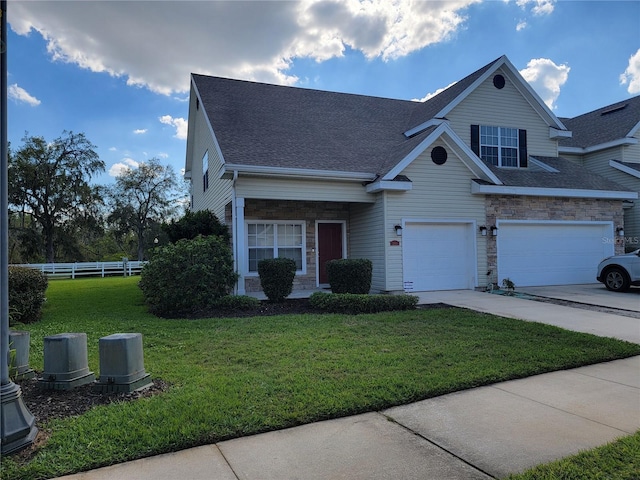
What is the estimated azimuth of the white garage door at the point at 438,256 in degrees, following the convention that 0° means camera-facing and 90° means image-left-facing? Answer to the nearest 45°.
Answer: approximately 0°

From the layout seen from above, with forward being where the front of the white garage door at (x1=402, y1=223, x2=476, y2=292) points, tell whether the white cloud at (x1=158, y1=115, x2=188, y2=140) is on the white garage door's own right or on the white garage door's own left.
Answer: on the white garage door's own right

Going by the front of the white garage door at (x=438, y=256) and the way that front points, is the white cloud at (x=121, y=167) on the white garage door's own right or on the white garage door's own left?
on the white garage door's own right

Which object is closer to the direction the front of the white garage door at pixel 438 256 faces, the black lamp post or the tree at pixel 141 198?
the black lamp post

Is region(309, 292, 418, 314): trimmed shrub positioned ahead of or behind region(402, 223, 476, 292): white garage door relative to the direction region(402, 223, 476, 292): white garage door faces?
ahead

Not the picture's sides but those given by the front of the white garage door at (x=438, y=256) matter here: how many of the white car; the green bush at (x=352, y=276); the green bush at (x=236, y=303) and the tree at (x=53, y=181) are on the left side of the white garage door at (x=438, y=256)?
1

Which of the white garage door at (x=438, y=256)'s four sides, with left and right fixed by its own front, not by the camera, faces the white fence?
right

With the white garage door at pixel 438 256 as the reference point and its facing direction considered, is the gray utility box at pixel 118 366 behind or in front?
in front

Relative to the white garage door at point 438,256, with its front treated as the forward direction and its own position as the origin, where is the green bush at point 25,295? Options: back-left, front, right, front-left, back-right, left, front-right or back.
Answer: front-right

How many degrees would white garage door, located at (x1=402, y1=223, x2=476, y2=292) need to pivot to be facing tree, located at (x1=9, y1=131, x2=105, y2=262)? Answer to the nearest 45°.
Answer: approximately 135° to its right

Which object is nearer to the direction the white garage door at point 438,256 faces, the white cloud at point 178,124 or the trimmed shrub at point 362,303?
the trimmed shrub

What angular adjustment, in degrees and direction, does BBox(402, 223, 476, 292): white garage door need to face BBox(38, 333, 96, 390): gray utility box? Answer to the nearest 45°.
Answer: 0° — it already faces it
